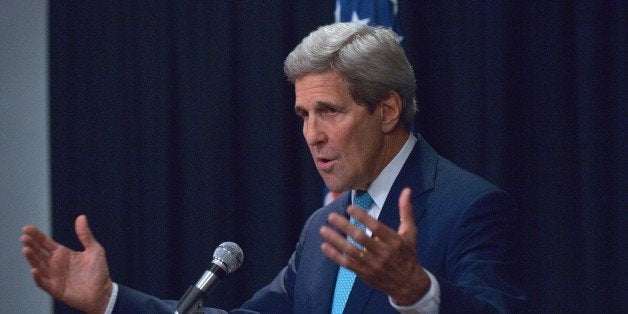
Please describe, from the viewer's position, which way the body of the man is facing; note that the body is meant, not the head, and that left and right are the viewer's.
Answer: facing the viewer and to the left of the viewer

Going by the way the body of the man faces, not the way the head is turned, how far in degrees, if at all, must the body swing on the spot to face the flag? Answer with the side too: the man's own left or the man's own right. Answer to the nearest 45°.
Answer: approximately 135° to the man's own right
